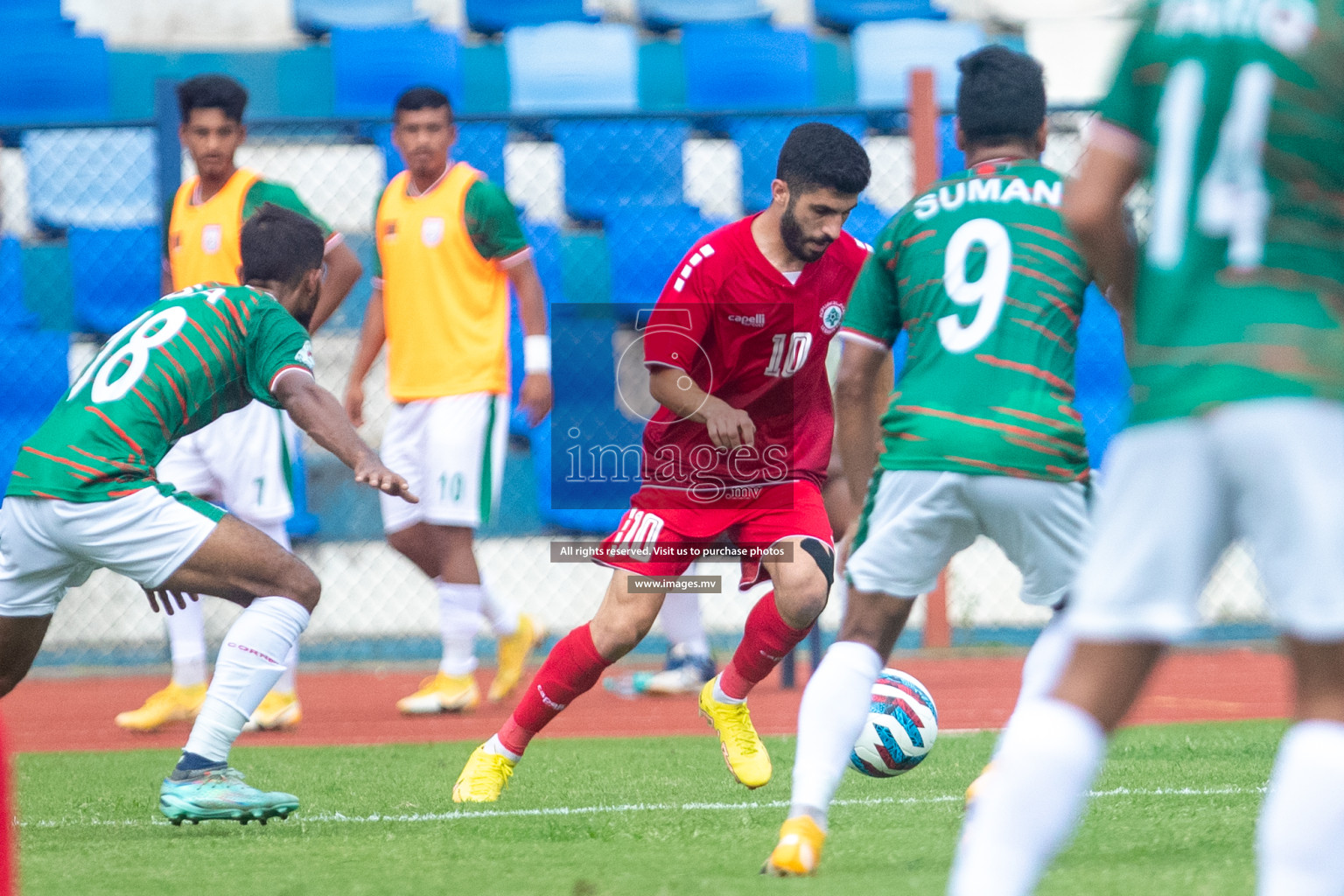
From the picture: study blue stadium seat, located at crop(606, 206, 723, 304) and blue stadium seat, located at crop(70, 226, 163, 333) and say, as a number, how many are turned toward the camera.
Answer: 2

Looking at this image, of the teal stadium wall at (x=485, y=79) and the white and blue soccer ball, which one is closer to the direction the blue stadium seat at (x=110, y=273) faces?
the white and blue soccer ball

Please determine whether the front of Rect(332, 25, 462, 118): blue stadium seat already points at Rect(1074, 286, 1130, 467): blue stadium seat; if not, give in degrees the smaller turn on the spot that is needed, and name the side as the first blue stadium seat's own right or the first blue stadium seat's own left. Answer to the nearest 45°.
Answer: approximately 45° to the first blue stadium seat's own left

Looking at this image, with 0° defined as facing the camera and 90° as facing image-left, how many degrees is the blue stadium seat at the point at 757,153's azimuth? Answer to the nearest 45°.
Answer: approximately 0°

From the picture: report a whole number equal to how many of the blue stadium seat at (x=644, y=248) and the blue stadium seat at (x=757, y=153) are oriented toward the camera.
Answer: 2

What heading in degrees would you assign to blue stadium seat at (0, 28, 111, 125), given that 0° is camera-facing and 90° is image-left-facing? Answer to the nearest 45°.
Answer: approximately 0°

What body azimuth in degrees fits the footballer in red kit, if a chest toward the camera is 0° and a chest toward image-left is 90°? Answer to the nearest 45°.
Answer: approximately 315°
